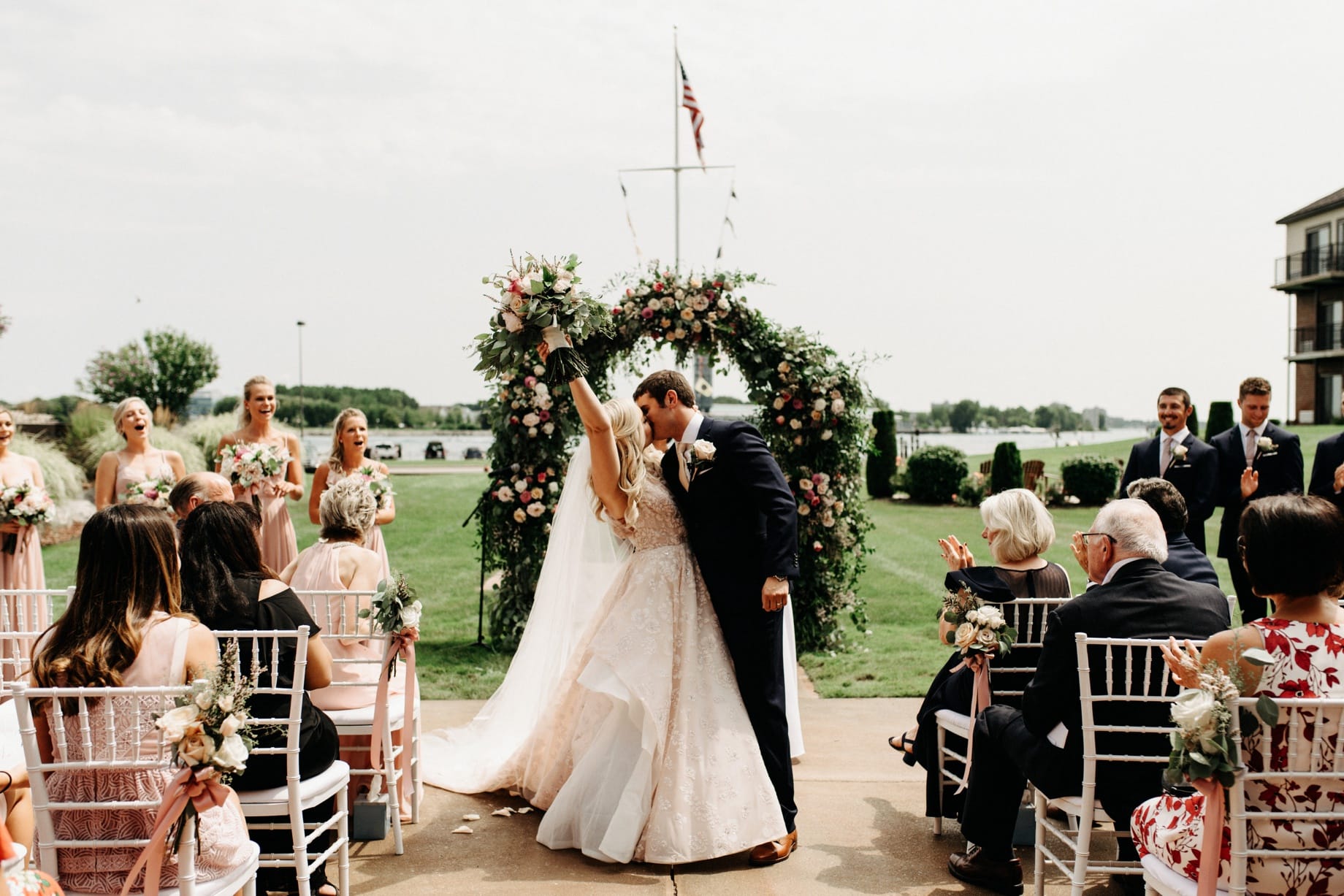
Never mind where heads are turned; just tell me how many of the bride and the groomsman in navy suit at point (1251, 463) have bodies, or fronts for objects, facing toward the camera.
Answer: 1

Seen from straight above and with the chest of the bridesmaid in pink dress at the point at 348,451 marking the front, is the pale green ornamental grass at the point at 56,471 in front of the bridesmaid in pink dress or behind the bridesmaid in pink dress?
behind

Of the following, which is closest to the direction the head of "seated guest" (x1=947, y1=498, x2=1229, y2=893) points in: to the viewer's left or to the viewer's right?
to the viewer's left

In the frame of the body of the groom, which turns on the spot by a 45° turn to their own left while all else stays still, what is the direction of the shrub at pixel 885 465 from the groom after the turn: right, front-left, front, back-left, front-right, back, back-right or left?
back

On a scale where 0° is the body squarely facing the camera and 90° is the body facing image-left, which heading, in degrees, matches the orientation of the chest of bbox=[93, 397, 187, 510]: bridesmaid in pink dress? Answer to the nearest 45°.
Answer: approximately 315°

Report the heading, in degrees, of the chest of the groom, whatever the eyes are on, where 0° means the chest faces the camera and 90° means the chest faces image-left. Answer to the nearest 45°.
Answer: approximately 45°

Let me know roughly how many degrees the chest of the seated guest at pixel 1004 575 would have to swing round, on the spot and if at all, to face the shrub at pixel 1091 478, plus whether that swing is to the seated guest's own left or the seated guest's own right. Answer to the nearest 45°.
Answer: approximately 45° to the seated guest's own right

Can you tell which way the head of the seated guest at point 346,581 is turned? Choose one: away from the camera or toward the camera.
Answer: away from the camera

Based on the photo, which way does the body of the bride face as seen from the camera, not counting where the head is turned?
to the viewer's right

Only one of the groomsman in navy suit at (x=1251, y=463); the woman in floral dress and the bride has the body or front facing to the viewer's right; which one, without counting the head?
the bride

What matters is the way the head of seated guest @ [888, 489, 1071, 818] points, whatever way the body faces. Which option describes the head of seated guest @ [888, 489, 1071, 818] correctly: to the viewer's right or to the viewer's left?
to the viewer's left
